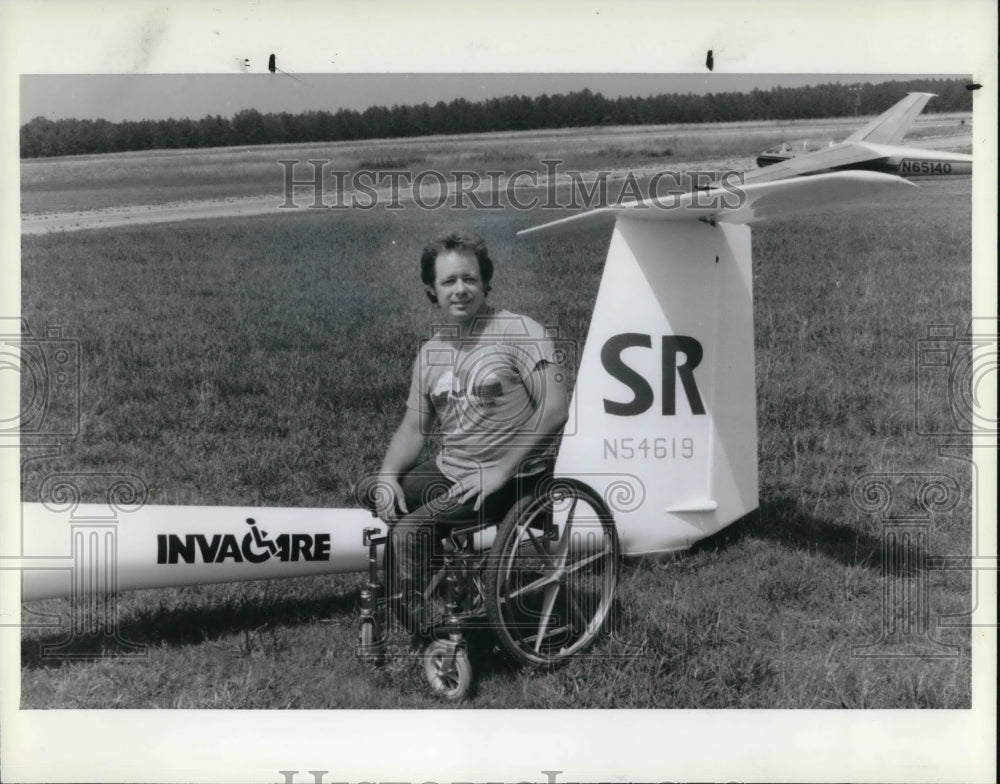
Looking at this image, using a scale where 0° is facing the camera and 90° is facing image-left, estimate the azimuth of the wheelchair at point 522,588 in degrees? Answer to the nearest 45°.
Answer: approximately 45°

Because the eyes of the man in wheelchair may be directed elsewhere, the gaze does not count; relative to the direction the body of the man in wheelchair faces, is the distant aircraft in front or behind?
behind

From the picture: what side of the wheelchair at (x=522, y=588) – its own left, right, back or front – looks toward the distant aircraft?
back

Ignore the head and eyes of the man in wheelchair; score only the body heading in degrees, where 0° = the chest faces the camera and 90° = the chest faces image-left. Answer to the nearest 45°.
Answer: approximately 45°
